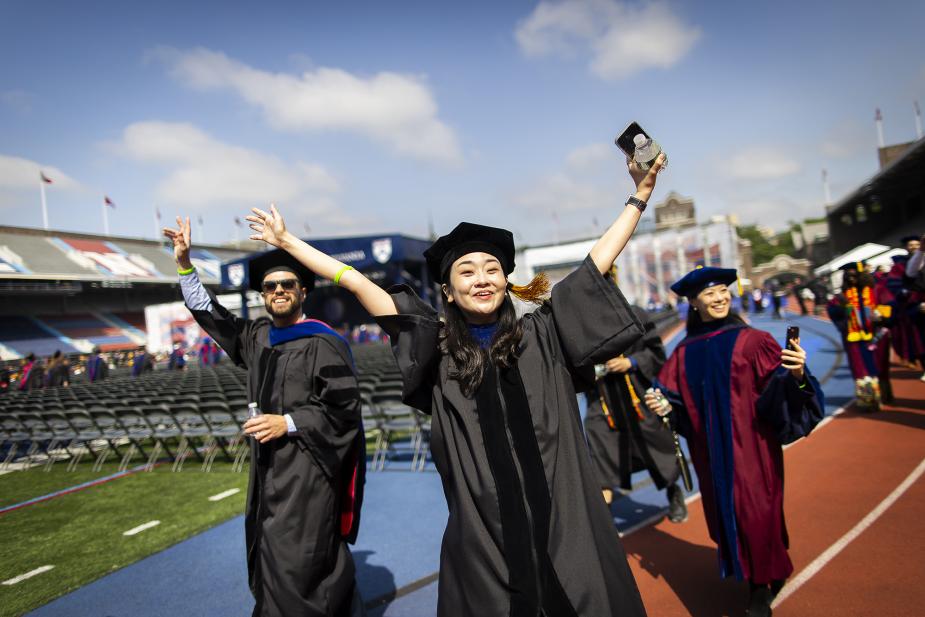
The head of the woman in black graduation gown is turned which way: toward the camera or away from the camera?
toward the camera

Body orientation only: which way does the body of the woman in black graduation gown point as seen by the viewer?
toward the camera

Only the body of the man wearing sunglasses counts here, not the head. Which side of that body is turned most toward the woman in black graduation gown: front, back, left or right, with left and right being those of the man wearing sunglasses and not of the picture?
left

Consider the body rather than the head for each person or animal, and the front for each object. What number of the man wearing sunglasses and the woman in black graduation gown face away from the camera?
0

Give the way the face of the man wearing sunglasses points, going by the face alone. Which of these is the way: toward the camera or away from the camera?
toward the camera

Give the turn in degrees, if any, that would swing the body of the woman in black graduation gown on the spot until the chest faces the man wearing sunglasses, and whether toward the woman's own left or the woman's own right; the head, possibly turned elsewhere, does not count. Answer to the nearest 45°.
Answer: approximately 135° to the woman's own right

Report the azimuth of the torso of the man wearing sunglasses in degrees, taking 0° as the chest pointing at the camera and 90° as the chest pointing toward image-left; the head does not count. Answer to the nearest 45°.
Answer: approximately 45°

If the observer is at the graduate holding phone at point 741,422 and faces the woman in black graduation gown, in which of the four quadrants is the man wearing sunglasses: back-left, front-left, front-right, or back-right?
front-right

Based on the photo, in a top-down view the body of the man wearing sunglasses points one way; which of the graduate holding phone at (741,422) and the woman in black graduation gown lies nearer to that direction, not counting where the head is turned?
the woman in black graduation gown

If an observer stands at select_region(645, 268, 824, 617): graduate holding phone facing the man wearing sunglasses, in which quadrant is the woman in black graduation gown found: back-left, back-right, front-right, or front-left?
front-left

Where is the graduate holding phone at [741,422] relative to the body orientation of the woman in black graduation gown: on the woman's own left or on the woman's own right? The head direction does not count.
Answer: on the woman's own left
